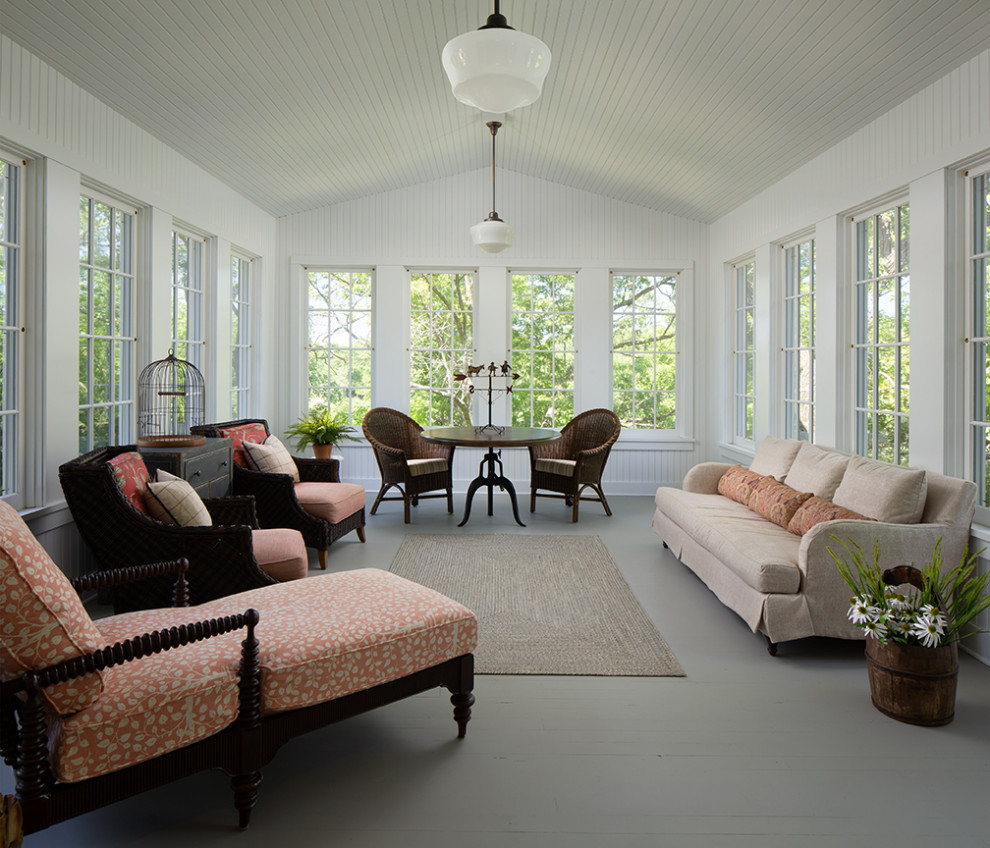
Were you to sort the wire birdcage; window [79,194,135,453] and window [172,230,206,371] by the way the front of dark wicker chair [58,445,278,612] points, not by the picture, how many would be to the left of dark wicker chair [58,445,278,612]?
3

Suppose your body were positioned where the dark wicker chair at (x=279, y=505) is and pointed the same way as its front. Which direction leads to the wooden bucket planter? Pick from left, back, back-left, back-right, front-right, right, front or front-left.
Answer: front

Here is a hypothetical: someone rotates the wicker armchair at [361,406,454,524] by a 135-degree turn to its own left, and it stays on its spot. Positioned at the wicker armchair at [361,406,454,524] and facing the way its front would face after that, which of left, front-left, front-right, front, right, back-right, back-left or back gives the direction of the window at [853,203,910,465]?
back-right

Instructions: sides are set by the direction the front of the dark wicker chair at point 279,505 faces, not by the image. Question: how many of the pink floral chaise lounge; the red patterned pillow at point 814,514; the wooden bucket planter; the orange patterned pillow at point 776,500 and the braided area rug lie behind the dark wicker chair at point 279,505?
0

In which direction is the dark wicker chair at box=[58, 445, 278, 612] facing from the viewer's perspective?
to the viewer's right

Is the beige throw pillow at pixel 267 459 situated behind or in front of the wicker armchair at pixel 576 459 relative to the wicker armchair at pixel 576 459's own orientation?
in front

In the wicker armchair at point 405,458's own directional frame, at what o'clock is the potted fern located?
The potted fern is roughly at 6 o'clock from the wicker armchair.

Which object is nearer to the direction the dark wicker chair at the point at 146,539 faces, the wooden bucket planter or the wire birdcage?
the wooden bucket planter

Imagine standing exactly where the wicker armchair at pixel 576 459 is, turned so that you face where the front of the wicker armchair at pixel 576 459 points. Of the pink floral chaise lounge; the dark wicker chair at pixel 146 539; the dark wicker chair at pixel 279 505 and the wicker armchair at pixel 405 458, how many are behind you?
0

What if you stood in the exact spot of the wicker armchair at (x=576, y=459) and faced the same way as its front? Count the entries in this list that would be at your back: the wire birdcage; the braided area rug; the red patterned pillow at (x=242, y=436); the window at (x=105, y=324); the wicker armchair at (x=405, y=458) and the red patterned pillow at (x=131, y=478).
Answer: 0

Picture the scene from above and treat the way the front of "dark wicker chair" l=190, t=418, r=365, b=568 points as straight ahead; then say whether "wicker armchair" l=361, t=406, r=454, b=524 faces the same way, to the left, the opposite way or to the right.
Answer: the same way

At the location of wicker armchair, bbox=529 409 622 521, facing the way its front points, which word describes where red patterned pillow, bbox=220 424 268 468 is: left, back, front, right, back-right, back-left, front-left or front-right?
front

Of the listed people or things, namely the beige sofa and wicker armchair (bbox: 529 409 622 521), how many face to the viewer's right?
0

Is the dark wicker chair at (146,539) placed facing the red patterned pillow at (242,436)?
no

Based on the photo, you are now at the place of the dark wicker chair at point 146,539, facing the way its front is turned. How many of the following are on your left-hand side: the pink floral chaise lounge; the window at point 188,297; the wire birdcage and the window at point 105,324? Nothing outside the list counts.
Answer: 3

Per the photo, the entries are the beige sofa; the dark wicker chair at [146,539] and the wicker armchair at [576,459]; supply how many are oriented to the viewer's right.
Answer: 1

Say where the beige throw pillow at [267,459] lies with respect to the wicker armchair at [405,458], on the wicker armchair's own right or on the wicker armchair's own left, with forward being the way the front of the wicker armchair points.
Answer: on the wicker armchair's own right

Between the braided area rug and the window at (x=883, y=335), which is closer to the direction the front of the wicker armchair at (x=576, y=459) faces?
the braided area rug

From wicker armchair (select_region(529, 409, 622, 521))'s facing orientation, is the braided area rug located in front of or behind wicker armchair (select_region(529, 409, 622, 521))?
in front

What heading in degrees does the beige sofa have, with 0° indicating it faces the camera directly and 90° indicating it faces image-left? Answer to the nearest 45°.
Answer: approximately 45°

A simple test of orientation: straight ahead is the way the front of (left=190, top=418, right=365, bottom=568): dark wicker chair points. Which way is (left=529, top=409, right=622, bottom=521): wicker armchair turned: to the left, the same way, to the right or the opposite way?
to the right

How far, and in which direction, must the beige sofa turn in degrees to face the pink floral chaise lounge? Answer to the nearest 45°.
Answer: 0° — it already faces it
